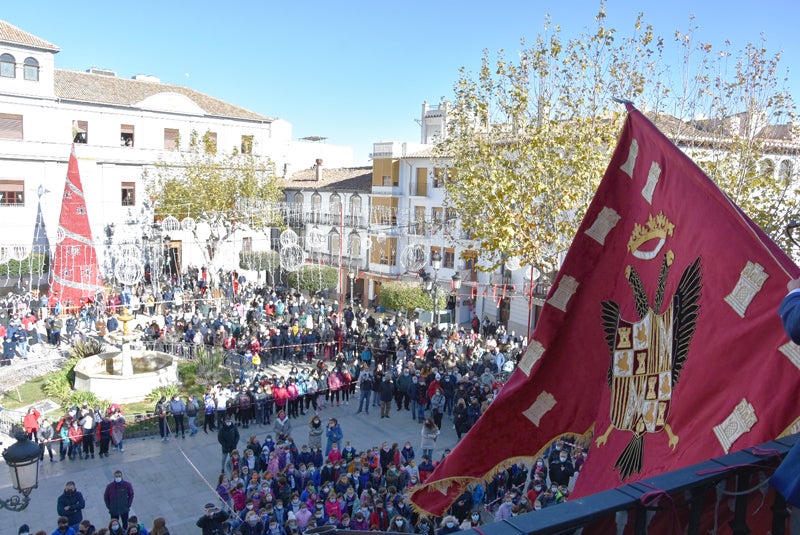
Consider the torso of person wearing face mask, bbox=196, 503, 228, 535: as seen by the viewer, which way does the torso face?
toward the camera

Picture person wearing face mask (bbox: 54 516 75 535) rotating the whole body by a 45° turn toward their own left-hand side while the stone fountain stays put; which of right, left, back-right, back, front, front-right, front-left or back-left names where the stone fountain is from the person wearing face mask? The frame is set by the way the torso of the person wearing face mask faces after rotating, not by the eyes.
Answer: back-left

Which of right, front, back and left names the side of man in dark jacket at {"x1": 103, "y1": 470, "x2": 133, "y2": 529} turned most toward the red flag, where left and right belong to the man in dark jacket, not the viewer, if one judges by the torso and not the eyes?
front

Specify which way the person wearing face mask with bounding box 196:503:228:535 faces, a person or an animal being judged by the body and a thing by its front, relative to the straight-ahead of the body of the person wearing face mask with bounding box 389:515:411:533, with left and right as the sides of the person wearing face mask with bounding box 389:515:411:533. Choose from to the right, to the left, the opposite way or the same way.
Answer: the same way

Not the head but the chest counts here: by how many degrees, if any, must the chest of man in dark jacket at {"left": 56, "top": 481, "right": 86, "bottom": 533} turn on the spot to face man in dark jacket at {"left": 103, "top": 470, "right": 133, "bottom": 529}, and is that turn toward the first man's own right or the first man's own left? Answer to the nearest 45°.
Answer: approximately 90° to the first man's own left

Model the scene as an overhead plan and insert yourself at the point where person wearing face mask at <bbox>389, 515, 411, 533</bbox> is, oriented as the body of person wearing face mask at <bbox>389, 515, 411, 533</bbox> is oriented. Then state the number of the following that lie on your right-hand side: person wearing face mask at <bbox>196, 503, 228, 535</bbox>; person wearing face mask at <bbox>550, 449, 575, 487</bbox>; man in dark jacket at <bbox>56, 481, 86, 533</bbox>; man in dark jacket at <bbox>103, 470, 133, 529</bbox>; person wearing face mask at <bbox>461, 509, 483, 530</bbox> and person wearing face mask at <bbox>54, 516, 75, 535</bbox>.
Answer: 4

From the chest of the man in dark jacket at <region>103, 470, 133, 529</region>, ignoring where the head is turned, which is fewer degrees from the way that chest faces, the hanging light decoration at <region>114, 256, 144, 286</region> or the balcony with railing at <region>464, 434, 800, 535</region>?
the balcony with railing

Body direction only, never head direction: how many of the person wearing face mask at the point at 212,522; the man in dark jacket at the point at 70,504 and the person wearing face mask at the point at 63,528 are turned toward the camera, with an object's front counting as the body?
3

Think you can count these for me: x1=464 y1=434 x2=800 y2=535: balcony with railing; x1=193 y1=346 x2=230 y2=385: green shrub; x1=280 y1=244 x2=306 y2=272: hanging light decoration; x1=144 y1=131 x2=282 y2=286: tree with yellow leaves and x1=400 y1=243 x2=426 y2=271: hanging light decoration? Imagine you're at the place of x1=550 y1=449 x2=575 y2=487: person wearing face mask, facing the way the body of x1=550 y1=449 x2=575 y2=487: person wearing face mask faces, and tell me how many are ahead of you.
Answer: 1

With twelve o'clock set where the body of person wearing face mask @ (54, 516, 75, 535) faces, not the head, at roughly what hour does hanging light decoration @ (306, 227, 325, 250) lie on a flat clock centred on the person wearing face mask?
The hanging light decoration is roughly at 7 o'clock from the person wearing face mask.

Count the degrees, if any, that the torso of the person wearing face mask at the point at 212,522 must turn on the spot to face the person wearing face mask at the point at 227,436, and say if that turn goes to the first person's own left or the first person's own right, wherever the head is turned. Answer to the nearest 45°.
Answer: approximately 180°

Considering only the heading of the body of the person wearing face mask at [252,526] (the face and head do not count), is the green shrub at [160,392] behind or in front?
behind

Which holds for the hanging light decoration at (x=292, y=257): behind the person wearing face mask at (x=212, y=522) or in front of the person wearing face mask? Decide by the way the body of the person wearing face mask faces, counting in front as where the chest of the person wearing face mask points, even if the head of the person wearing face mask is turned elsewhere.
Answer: behind

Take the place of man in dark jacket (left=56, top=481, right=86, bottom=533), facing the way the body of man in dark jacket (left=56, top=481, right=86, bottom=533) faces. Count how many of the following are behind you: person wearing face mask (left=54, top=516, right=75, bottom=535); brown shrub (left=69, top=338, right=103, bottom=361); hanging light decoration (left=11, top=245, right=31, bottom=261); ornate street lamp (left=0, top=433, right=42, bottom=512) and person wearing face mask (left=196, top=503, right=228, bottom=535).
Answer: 2

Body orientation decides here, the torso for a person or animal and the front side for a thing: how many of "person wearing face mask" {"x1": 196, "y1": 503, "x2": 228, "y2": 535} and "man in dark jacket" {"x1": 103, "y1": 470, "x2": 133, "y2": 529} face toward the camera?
2

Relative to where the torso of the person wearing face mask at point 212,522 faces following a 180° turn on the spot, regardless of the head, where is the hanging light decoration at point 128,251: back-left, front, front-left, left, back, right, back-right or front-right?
front

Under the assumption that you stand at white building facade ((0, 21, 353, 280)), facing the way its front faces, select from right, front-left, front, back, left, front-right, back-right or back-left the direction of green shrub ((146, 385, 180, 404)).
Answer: front-right
